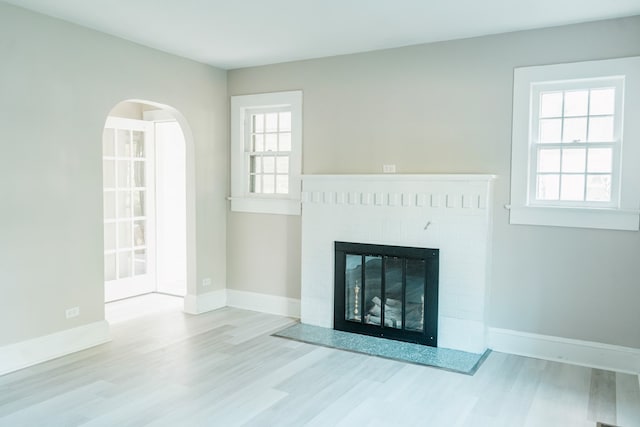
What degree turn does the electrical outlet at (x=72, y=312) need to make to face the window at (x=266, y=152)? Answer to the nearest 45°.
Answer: approximately 45° to its left

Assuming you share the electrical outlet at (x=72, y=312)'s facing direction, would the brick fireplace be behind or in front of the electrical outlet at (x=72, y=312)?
in front

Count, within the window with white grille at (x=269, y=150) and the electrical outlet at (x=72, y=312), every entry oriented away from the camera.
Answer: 0

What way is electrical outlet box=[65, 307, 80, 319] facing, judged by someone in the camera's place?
facing the viewer and to the right of the viewer

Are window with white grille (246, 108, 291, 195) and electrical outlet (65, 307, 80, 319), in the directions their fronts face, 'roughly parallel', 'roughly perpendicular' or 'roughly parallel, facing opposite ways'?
roughly perpendicular

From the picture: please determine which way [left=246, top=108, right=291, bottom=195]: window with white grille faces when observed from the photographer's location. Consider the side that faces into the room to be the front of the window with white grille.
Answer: facing the viewer and to the left of the viewer

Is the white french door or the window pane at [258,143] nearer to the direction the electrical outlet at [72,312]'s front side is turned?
the window pane

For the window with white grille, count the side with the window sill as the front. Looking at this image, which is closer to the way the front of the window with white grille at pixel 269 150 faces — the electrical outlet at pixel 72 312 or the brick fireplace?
the electrical outlet

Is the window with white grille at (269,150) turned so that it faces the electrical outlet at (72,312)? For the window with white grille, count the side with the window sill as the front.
yes

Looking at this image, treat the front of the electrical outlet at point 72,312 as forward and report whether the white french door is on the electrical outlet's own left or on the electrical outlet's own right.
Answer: on the electrical outlet's own left

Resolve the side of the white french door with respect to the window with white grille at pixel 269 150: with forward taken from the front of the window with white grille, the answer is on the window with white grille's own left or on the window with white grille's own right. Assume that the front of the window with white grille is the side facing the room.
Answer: on the window with white grille's own right

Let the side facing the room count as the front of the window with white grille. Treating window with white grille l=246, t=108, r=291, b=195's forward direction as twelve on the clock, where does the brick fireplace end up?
The brick fireplace is roughly at 9 o'clock from the window with white grille.
